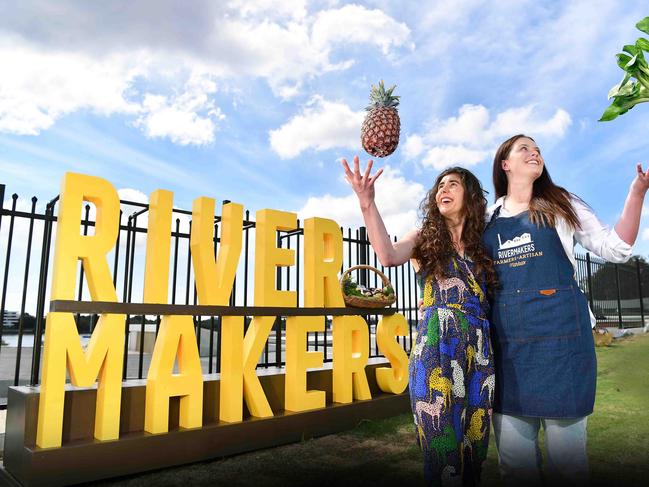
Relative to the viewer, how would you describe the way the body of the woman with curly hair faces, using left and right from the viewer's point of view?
facing the viewer

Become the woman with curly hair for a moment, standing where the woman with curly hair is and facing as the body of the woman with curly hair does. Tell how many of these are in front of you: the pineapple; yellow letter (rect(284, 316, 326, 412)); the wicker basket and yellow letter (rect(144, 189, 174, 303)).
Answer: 0

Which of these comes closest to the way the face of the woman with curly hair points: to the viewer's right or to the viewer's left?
to the viewer's left

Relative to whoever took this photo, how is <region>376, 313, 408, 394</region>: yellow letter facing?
facing the viewer and to the right of the viewer

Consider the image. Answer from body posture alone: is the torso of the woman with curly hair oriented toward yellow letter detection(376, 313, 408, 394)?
no

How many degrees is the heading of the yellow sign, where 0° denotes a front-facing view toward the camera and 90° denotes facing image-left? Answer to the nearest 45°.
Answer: approximately 315°

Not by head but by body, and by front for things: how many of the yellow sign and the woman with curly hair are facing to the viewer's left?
0
